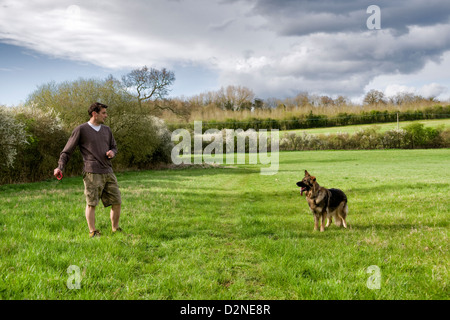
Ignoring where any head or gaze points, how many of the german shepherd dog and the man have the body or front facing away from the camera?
0

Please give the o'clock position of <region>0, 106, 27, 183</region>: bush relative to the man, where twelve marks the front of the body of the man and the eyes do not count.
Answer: The bush is roughly at 7 o'clock from the man.

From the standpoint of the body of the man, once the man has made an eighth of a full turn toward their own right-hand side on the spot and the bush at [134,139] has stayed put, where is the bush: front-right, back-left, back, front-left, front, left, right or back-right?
back

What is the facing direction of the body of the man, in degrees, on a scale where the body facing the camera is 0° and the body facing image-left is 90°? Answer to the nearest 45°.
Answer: approximately 315°

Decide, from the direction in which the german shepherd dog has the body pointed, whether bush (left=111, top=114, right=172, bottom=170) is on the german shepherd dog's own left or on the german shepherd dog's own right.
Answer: on the german shepherd dog's own right

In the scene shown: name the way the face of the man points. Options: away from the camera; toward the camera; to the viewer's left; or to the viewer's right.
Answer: to the viewer's right

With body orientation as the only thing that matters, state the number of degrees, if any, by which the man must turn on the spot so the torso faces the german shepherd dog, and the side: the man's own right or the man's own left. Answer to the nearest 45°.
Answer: approximately 45° to the man's own left

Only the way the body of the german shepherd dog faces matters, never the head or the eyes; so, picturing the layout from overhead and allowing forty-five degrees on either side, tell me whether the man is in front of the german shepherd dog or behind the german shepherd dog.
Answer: in front
